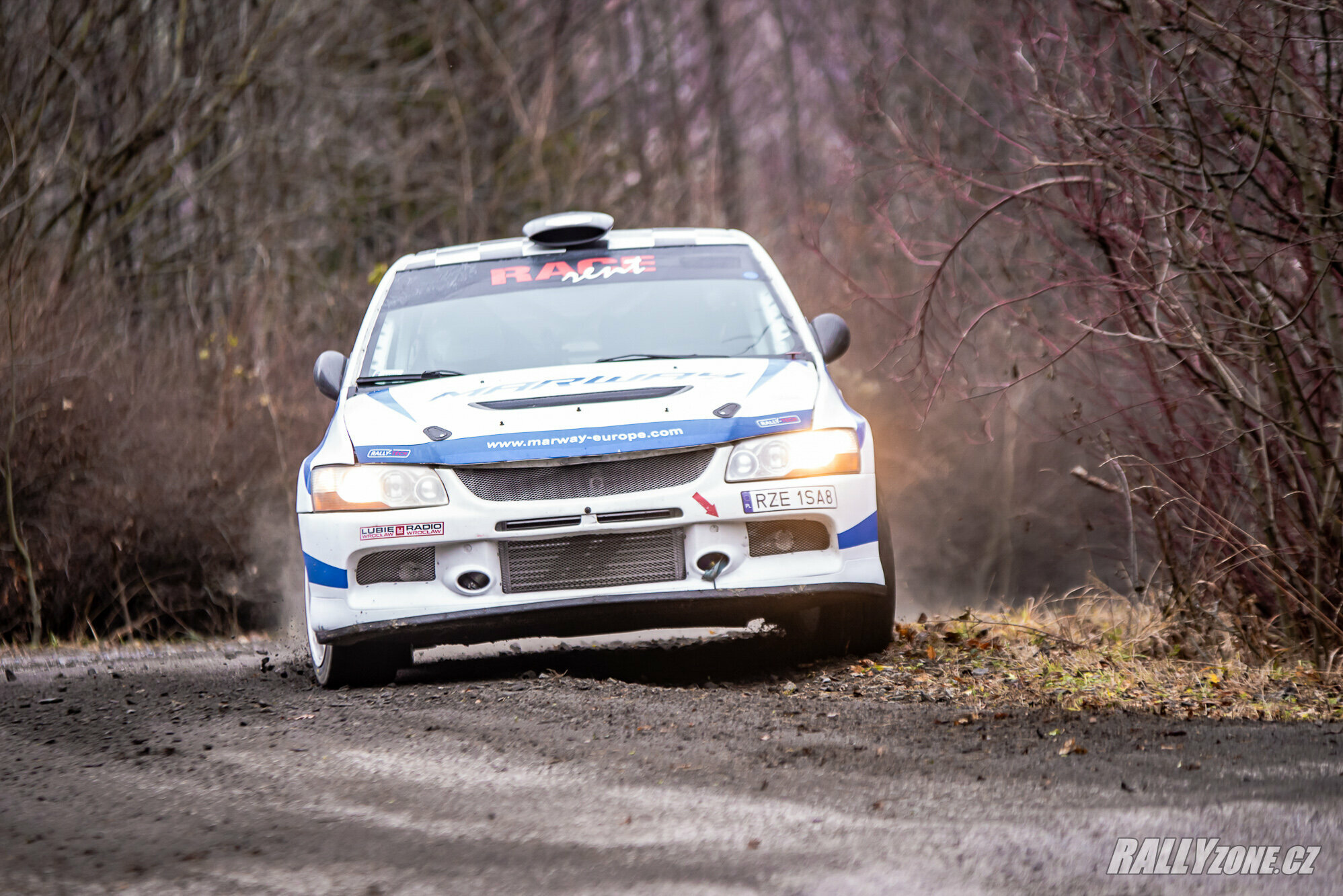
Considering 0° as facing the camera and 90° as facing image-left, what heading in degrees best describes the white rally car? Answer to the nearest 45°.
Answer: approximately 0°

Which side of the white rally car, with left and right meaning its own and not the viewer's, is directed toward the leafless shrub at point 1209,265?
left
